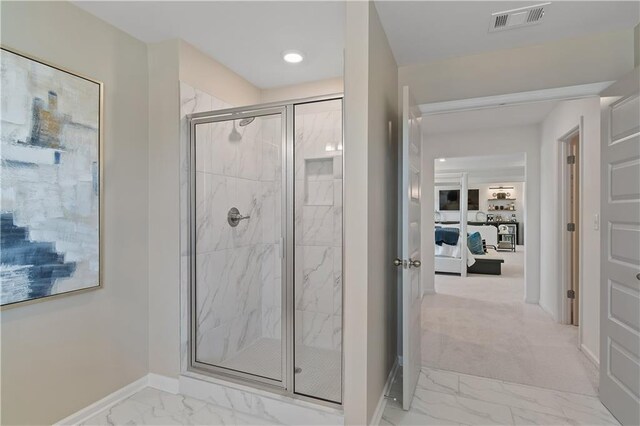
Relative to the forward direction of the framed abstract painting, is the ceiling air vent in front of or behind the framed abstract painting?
in front

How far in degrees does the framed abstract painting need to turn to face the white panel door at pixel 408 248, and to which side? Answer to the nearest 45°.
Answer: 0° — it already faces it

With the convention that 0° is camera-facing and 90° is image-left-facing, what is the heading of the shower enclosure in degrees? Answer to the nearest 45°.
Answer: approximately 45°

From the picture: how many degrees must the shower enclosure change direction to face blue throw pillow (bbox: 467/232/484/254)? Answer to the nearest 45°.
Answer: approximately 180°

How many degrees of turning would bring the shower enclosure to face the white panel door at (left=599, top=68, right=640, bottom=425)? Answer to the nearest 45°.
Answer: approximately 90° to its left

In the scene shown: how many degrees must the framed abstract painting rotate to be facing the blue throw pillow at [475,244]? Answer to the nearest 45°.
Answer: approximately 45° to its left

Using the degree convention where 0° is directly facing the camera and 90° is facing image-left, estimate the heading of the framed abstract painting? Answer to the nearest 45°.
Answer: approximately 315°

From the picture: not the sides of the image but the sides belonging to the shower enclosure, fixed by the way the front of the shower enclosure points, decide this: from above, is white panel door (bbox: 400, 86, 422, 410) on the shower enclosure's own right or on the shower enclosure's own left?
on the shower enclosure's own left

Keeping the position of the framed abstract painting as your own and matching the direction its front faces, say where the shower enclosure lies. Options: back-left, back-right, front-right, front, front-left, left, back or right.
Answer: front-left

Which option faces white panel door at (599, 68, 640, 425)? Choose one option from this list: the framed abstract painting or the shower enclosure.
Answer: the framed abstract painting

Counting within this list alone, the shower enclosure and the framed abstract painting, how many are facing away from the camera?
0
